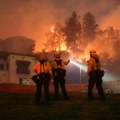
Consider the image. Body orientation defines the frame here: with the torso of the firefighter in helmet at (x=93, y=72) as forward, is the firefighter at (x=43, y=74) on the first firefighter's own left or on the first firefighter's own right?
on the first firefighter's own left

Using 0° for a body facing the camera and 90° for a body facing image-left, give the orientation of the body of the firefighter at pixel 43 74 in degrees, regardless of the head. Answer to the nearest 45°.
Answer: approximately 180°

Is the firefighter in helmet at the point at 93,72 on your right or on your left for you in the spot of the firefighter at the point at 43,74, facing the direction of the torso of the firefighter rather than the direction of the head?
on your right

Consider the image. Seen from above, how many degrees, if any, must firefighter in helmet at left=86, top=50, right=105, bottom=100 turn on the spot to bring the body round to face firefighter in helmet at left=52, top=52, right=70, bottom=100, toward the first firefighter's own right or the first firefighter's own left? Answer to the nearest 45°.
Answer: approximately 45° to the first firefighter's own left

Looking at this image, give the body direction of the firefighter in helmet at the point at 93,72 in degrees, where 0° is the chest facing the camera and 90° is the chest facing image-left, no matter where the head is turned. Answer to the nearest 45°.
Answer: approximately 135°
